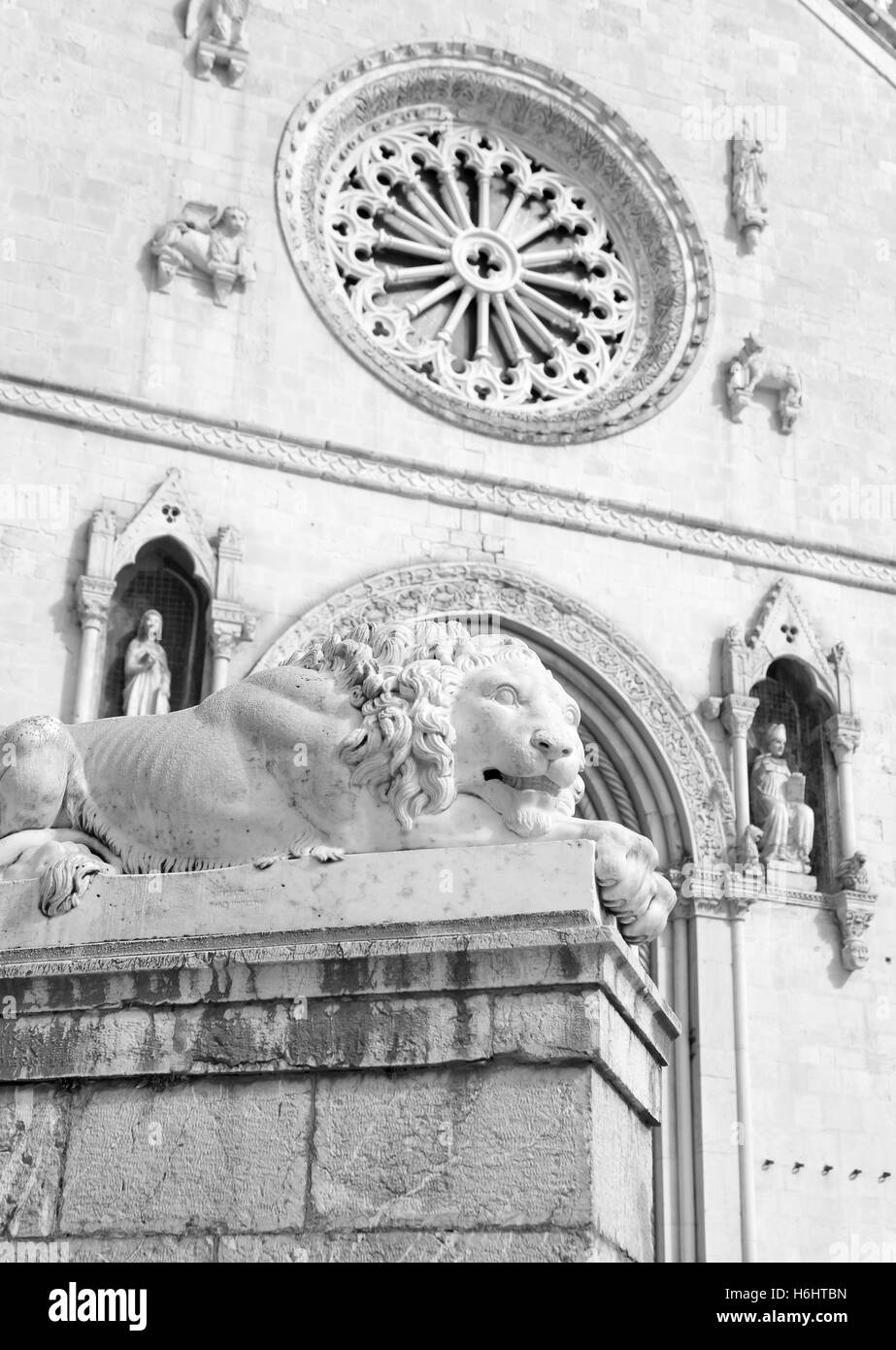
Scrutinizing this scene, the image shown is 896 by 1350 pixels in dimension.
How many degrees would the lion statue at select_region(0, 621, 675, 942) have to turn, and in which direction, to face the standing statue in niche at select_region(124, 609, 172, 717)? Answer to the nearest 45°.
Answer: approximately 90° to its left

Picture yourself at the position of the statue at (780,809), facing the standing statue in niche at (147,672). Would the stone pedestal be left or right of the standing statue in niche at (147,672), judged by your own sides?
left

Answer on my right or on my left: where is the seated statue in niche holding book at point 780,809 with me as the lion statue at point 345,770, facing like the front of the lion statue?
on my left

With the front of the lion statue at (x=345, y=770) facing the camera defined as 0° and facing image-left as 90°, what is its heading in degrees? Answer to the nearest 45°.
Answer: approximately 270°
